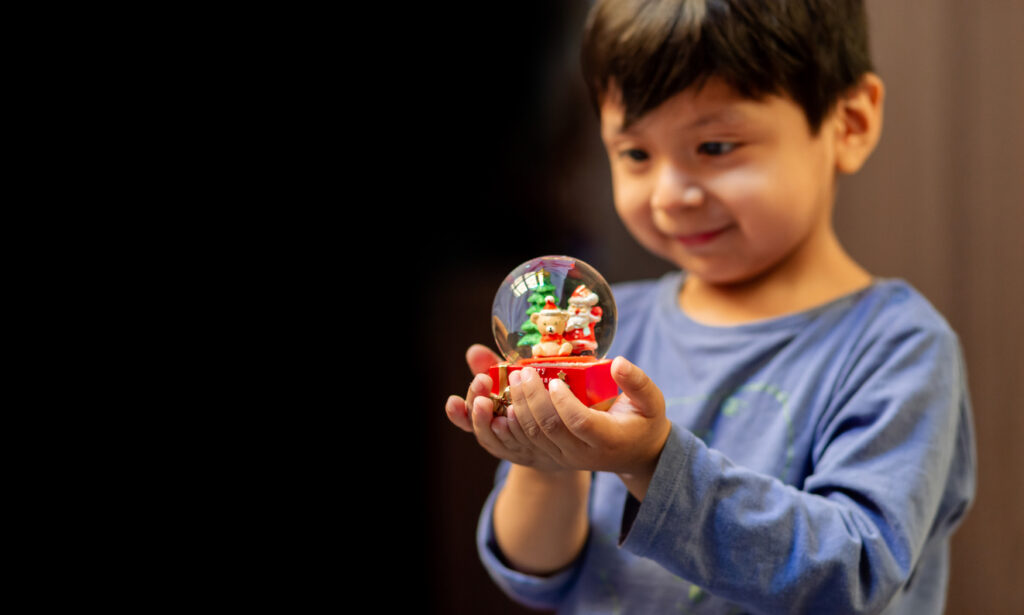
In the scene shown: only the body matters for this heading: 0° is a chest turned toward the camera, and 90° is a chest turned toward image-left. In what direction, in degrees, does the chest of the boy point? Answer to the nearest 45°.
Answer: approximately 45°

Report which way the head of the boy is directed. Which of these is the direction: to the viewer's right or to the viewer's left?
to the viewer's left
